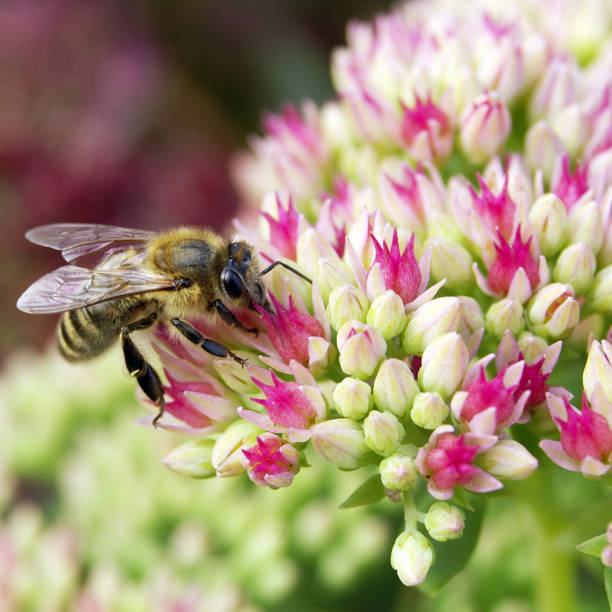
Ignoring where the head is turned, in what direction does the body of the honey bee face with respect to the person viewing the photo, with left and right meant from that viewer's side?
facing to the right of the viewer
